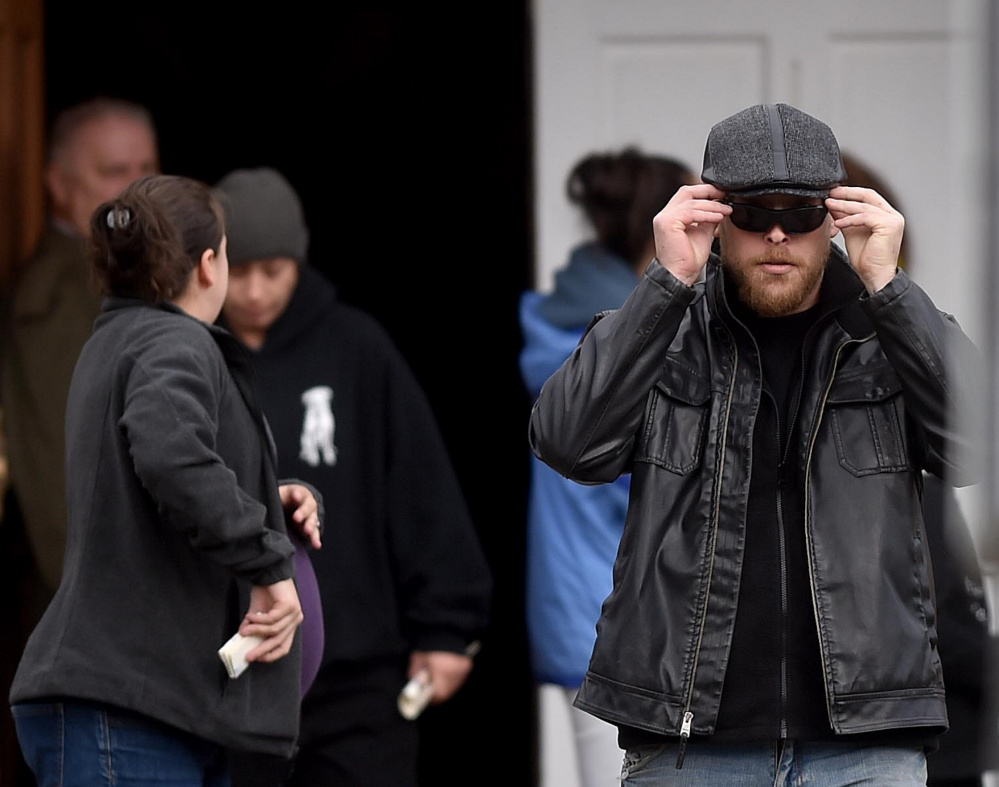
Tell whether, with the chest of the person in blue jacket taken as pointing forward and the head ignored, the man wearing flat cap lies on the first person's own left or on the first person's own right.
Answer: on the first person's own right

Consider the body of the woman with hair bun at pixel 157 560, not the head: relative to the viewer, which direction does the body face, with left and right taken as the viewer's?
facing away from the viewer and to the right of the viewer

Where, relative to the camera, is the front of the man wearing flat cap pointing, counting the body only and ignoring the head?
toward the camera

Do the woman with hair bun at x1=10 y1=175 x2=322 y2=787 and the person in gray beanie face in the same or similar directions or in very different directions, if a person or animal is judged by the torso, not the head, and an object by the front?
very different directions

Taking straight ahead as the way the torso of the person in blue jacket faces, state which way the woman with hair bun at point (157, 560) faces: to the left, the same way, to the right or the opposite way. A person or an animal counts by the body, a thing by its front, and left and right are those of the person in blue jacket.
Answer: the same way

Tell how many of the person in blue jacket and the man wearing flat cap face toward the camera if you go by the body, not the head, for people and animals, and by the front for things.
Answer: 1

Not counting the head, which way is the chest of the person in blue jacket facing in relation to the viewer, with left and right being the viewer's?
facing away from the viewer and to the right of the viewer

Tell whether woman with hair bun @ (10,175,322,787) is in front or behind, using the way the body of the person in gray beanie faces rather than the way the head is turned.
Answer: in front

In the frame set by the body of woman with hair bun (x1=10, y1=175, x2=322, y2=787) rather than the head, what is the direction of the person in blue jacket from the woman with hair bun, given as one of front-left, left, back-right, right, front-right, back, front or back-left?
front

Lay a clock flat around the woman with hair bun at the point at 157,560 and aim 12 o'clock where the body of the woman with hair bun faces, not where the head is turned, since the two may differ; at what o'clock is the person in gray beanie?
The person in gray beanie is roughly at 11 o'clock from the woman with hair bun.

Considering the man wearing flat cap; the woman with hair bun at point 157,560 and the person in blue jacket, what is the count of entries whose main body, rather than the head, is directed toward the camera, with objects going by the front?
1

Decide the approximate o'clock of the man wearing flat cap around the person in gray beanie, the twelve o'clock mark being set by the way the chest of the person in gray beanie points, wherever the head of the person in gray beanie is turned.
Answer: The man wearing flat cap is roughly at 10 o'clock from the person in gray beanie.

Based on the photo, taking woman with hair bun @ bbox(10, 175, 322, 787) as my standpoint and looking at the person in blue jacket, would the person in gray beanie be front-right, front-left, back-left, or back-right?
front-left

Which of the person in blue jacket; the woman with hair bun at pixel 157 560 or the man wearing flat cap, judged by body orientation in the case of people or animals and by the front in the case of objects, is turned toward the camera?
the man wearing flat cap

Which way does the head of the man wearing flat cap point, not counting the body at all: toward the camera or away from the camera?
toward the camera

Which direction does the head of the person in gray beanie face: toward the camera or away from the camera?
toward the camera

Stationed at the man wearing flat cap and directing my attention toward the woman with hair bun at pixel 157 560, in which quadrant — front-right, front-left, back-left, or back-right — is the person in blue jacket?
front-right
